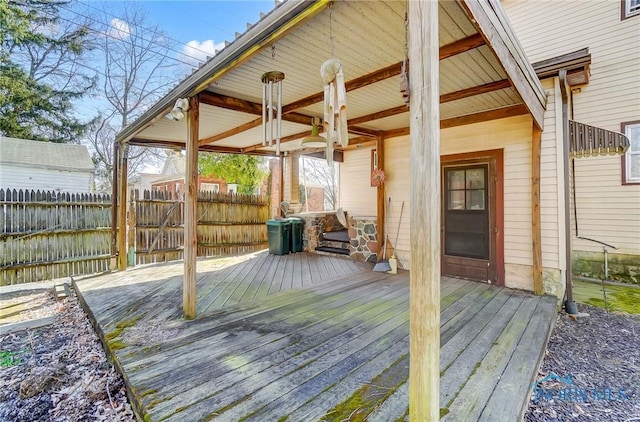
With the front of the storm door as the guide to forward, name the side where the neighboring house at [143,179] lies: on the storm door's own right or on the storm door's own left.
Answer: on the storm door's own right

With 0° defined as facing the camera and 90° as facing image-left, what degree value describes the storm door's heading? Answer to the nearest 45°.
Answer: approximately 45°

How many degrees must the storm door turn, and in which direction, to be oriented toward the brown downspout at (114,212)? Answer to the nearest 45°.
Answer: approximately 45° to its right

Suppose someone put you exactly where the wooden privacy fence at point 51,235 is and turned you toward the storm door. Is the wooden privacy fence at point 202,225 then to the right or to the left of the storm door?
left

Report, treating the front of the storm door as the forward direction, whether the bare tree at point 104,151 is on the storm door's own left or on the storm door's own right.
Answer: on the storm door's own right

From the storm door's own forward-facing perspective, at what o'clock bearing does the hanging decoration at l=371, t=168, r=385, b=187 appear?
The hanging decoration is roughly at 2 o'clock from the storm door.
